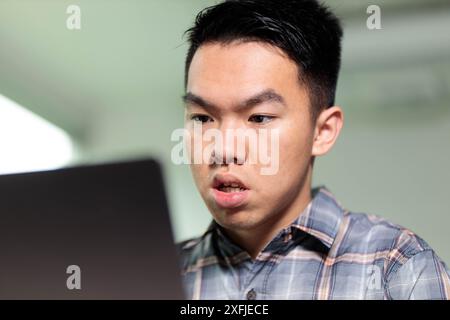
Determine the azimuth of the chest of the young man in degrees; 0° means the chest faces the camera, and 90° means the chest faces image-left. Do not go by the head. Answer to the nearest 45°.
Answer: approximately 45°
